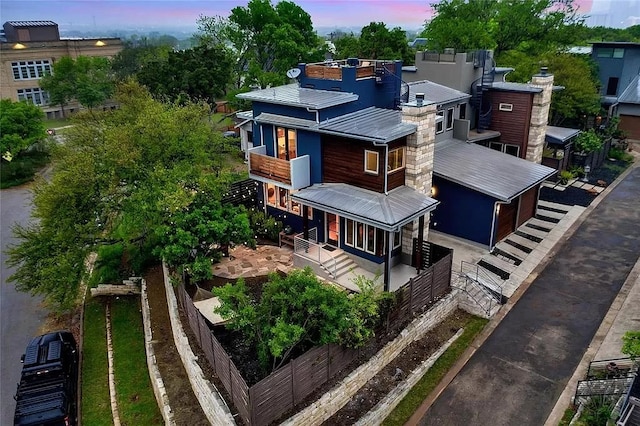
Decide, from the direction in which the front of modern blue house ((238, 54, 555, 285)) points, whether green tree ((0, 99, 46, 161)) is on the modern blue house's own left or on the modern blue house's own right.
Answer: on the modern blue house's own right

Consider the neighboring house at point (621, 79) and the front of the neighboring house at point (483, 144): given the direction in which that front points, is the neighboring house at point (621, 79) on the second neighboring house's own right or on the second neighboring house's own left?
on the second neighboring house's own left

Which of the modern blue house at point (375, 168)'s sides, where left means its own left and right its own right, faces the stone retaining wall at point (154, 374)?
front

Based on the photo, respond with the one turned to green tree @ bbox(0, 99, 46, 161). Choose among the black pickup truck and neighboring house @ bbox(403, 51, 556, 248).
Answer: the black pickup truck

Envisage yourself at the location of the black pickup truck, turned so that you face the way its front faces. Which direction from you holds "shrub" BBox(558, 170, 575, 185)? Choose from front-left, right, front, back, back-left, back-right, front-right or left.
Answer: right

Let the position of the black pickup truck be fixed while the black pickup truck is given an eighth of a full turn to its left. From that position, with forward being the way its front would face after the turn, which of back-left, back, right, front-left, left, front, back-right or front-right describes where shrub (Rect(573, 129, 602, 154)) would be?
back-right

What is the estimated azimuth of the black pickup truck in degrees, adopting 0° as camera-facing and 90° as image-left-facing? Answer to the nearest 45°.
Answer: approximately 180°

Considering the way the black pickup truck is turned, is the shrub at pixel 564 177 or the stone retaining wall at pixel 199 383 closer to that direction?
the shrub

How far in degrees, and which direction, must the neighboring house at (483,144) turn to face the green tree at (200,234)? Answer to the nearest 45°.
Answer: approximately 90° to its right

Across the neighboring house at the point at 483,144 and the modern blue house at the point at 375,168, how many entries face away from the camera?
0

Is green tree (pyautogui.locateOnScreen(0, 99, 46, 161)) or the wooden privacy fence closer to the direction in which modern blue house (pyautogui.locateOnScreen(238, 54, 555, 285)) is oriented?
the wooden privacy fence

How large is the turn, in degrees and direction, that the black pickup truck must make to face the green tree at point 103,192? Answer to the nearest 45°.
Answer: approximately 45° to its right

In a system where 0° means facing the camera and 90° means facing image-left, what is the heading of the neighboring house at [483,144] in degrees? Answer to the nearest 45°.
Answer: approximately 315°

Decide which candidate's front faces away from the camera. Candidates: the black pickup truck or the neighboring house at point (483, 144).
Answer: the black pickup truck

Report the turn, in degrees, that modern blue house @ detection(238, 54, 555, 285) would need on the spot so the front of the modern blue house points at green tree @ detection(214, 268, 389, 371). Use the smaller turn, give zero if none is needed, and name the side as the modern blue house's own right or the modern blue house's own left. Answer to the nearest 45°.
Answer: approximately 45° to the modern blue house's own left

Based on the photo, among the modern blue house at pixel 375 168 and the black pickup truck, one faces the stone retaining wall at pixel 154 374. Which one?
the modern blue house

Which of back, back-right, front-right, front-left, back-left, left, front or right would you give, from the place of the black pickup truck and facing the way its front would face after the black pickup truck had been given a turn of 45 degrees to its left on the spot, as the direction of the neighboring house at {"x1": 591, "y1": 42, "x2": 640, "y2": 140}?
back-right

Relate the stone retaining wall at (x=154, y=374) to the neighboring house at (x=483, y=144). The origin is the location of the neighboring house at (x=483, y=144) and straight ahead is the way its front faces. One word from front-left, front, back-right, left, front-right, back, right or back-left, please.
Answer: right

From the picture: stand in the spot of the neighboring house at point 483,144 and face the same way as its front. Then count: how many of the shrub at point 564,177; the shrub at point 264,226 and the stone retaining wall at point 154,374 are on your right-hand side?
2

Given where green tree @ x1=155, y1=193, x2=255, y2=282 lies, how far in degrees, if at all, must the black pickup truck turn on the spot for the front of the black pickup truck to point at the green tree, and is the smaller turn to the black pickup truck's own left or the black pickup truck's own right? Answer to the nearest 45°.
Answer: approximately 90° to the black pickup truck's own right
